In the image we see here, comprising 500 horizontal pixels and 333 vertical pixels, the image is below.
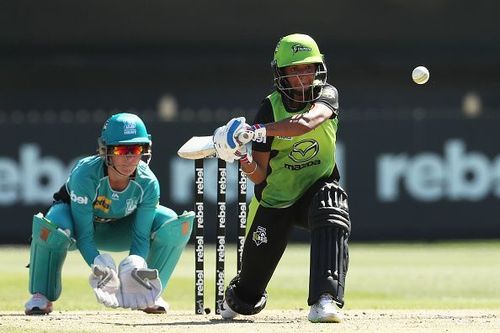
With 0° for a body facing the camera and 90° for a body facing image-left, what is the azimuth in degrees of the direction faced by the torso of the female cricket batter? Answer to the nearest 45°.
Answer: approximately 0°

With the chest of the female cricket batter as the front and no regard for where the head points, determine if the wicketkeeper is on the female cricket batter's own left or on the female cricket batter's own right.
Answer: on the female cricket batter's own right
